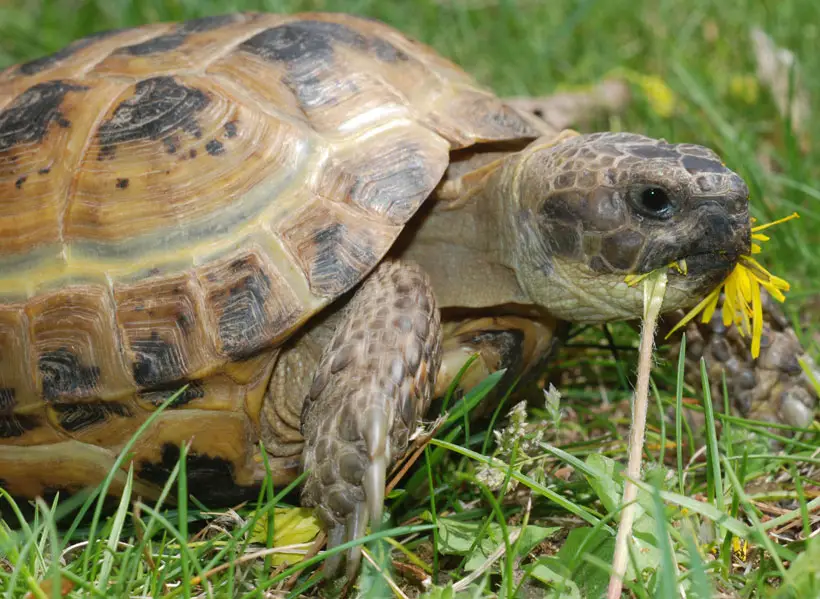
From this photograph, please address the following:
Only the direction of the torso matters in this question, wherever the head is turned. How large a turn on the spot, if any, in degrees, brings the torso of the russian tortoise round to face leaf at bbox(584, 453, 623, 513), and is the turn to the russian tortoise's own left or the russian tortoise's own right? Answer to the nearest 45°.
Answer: approximately 45° to the russian tortoise's own right

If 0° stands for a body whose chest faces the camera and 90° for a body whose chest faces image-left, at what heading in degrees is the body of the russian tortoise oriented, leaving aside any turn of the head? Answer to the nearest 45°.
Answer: approximately 270°

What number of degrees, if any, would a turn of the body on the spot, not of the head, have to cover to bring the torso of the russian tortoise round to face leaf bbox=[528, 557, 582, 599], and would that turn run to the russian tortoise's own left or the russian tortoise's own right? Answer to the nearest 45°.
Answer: approximately 45° to the russian tortoise's own right

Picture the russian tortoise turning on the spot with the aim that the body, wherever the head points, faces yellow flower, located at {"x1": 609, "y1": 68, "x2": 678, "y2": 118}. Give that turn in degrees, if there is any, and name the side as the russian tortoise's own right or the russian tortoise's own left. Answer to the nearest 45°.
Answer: approximately 45° to the russian tortoise's own left
